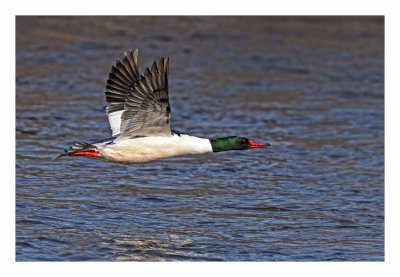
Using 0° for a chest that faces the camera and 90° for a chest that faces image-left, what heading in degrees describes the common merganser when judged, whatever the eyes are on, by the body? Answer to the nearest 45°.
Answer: approximately 270°
